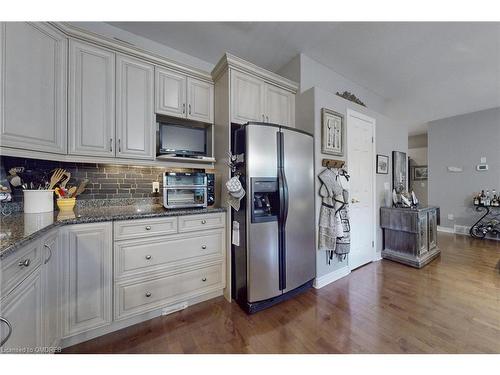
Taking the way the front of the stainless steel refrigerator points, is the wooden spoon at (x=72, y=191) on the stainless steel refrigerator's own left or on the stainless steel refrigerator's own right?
on the stainless steel refrigerator's own right

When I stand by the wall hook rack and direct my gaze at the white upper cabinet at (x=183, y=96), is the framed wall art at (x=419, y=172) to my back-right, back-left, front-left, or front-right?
back-right

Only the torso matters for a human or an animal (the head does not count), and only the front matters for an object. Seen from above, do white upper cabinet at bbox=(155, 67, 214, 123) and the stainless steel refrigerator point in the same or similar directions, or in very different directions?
same or similar directions

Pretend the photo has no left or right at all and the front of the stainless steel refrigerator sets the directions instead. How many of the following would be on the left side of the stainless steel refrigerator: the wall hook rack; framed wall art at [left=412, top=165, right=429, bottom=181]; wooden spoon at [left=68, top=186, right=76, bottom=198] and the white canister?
2

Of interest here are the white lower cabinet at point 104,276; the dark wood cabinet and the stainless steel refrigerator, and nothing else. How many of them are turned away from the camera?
0

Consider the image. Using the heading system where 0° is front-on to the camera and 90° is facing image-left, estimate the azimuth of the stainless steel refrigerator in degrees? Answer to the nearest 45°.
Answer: approximately 315°

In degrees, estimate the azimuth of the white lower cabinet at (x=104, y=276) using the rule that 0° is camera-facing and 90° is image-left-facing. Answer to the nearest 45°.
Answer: approximately 315°

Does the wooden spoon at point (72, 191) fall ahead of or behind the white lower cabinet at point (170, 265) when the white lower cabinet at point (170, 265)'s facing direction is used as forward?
behind

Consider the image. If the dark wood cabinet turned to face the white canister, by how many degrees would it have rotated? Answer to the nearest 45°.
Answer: approximately 90° to its right

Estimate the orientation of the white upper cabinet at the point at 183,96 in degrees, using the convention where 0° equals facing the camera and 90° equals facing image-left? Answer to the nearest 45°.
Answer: approximately 315°
